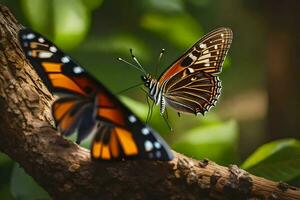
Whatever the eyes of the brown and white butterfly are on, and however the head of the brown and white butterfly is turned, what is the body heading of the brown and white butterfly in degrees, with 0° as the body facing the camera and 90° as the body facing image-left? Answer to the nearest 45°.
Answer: approximately 90°

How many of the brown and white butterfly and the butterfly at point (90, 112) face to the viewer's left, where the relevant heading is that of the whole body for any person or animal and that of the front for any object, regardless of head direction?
1

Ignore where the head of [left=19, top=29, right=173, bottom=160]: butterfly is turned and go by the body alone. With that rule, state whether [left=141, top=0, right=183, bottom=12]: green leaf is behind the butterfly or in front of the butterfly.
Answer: in front

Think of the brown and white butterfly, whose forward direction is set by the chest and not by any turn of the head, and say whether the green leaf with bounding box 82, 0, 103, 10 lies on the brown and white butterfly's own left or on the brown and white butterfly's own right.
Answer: on the brown and white butterfly's own right

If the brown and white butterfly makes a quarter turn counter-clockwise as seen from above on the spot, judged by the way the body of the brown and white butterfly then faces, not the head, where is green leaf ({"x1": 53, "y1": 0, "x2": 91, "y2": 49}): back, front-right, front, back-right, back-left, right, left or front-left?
back-right

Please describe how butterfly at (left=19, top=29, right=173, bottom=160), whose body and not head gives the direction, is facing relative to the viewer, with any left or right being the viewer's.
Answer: facing away from the viewer and to the right of the viewer

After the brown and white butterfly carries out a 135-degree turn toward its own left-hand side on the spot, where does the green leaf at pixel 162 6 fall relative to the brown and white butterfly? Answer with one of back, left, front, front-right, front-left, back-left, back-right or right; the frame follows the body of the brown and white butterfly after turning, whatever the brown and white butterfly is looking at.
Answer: back-left
